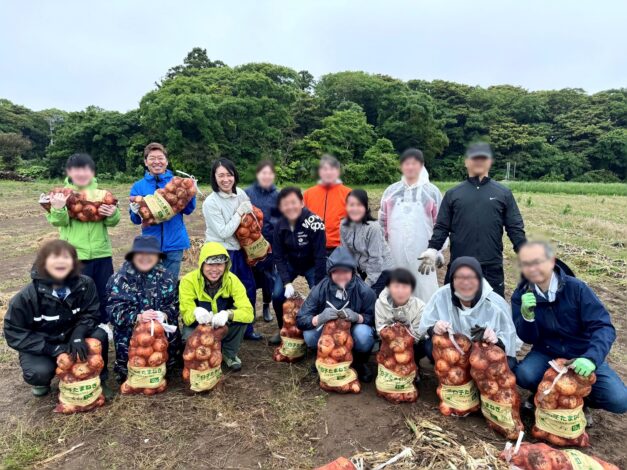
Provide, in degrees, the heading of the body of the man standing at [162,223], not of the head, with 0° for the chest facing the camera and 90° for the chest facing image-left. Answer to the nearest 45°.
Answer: approximately 0°

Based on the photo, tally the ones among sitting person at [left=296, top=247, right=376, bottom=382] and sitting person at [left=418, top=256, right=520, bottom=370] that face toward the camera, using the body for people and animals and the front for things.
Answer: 2

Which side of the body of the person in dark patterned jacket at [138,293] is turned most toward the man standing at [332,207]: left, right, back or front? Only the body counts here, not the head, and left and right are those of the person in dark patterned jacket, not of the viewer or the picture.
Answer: left

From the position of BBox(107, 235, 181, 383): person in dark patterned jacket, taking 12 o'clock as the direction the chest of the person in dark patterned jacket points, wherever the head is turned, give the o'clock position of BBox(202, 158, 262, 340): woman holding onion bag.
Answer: The woman holding onion bag is roughly at 8 o'clock from the person in dark patterned jacket.

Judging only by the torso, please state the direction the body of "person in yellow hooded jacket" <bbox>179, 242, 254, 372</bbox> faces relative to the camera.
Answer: toward the camera

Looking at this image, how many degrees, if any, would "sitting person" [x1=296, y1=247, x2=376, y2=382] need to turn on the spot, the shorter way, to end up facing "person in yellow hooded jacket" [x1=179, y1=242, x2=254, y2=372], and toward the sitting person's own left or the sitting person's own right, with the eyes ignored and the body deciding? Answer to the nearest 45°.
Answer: approximately 90° to the sitting person's own right

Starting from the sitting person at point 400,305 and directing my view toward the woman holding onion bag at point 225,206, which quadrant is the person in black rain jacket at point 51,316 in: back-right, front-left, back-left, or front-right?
front-left

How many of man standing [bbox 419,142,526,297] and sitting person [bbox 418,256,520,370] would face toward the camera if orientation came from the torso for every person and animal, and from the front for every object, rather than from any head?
2

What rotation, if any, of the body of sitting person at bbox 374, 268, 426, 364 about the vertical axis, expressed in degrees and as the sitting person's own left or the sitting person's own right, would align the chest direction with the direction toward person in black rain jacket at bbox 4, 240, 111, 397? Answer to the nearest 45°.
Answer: approximately 90° to the sitting person's own right

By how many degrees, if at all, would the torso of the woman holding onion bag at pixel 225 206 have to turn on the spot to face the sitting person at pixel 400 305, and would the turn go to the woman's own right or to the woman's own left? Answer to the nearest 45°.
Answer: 0° — they already face them

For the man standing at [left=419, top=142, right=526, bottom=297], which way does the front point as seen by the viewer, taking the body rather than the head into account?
toward the camera

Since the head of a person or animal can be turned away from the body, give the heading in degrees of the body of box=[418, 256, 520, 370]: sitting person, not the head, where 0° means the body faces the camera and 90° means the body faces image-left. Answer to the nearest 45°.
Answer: approximately 0°

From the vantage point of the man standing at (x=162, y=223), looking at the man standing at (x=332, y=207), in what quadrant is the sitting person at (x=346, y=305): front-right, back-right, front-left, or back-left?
front-right

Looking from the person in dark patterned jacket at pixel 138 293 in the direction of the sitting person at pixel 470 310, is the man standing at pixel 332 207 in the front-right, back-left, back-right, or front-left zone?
front-left
